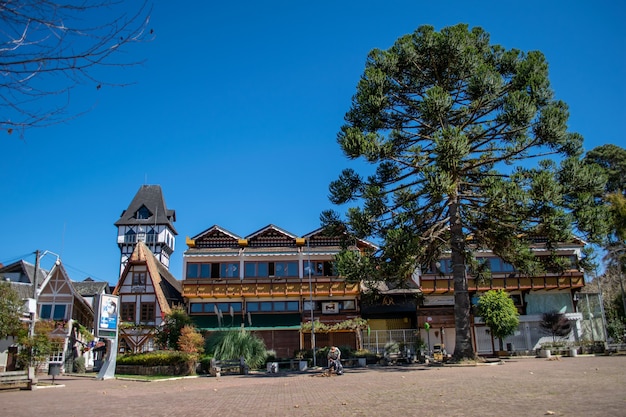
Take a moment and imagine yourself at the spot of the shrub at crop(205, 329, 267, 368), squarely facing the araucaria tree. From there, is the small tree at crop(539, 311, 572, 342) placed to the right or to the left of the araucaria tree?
left

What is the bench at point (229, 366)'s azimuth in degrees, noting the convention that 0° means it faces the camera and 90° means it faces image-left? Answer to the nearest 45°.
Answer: approximately 0°

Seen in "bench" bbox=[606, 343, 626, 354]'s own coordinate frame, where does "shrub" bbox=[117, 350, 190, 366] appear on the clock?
The shrub is roughly at 2 o'clock from the bench.

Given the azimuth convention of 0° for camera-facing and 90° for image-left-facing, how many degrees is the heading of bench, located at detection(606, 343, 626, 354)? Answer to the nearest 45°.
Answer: approximately 0°

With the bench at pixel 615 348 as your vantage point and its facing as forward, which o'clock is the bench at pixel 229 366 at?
the bench at pixel 229 366 is roughly at 2 o'clock from the bench at pixel 615 348.

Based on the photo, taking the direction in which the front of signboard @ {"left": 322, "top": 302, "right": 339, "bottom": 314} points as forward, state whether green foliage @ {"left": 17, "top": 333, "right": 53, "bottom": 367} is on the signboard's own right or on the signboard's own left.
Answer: on the signboard's own right

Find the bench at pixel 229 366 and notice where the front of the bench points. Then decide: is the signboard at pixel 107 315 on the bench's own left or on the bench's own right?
on the bench's own right

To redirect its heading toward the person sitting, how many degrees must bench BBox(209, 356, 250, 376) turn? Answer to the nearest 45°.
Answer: approximately 45° to its left

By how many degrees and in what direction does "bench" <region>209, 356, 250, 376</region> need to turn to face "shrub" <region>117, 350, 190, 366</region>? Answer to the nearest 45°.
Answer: approximately 90° to its right

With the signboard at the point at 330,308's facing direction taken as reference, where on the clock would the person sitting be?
The person sitting is roughly at 12 o'clock from the signboard.
